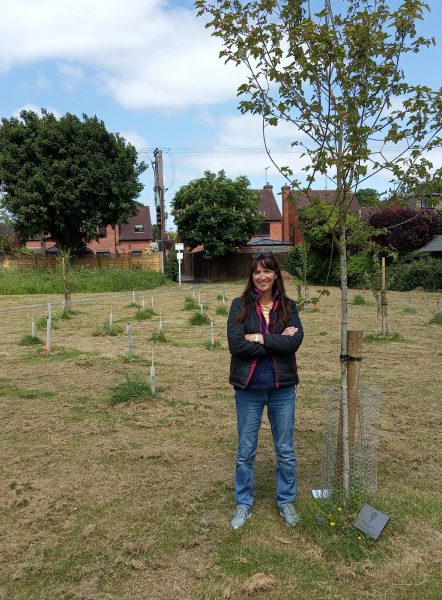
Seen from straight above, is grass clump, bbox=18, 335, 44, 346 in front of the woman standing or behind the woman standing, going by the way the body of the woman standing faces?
behind

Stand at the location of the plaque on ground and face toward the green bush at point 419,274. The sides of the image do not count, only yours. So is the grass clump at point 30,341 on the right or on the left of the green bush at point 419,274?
left

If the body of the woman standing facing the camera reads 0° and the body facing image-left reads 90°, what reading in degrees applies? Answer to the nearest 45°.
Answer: approximately 0°

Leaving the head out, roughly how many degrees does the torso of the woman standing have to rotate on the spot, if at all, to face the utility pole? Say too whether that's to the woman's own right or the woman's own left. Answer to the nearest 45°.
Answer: approximately 180°

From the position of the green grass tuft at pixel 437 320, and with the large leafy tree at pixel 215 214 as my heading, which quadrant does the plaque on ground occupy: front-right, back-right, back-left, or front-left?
back-left

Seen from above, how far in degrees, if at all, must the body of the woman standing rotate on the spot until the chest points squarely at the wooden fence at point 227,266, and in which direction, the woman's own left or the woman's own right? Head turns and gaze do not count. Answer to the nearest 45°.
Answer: approximately 180°

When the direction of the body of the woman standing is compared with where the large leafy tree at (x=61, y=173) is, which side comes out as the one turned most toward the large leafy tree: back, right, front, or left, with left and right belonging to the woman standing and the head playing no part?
back

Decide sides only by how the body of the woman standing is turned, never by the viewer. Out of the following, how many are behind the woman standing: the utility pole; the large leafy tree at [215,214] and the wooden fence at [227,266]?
3

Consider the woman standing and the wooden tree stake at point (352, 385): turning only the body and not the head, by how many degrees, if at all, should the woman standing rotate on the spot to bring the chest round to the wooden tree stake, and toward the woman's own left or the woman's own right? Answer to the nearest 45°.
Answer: approximately 90° to the woman's own left

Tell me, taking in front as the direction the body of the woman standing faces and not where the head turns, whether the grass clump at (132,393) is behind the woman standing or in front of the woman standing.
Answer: behind

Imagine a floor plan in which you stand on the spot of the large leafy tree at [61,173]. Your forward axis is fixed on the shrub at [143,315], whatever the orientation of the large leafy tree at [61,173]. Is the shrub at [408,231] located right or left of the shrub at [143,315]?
left
